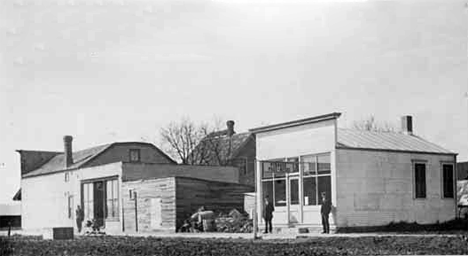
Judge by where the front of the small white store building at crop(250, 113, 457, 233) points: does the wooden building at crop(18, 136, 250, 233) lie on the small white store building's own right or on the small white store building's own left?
on the small white store building's own right

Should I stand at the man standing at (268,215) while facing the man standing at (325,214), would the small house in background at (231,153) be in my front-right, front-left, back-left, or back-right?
back-left

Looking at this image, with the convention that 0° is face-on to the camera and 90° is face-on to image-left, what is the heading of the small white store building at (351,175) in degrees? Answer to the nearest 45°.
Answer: approximately 45°

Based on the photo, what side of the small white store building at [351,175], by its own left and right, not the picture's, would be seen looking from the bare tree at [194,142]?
right

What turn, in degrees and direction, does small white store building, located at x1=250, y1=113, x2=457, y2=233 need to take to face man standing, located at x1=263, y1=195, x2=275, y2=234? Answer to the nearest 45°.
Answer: approximately 45° to its right

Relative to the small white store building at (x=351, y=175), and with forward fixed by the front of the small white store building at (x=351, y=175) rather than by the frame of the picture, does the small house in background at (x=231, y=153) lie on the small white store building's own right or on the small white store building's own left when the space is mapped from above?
on the small white store building's own right
